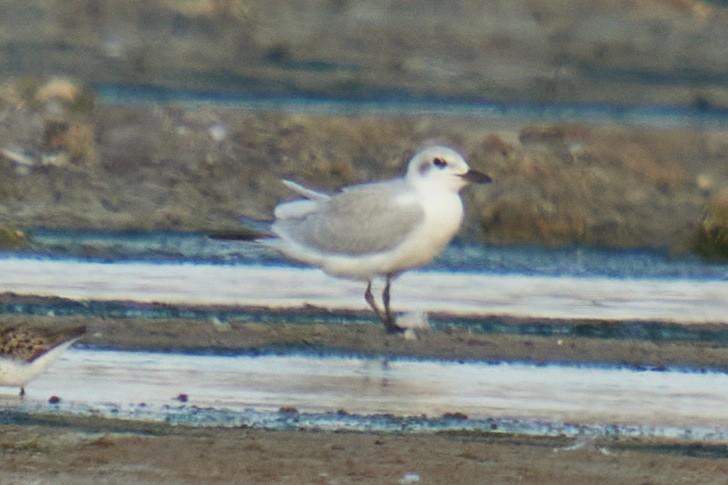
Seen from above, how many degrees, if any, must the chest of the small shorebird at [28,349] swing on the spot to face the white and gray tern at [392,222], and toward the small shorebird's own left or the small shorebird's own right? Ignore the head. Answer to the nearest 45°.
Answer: approximately 135° to the small shorebird's own right

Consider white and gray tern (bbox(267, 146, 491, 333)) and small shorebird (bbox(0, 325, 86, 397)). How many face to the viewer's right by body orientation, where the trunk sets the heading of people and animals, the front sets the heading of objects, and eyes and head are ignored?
1

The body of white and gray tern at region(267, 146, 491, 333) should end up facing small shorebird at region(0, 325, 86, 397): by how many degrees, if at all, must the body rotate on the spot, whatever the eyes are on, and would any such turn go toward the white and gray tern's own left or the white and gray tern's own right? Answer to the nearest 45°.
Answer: approximately 135° to the white and gray tern's own right

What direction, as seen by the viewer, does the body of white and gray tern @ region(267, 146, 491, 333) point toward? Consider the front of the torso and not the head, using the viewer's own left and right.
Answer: facing to the right of the viewer

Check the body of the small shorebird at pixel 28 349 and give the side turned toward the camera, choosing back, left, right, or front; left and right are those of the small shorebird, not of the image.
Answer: left

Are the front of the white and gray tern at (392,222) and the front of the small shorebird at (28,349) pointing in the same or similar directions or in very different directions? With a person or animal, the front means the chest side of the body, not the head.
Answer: very different directions

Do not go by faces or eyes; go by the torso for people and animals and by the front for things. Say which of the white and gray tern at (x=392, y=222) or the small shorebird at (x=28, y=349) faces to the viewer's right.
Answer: the white and gray tern at (x=392, y=222)
